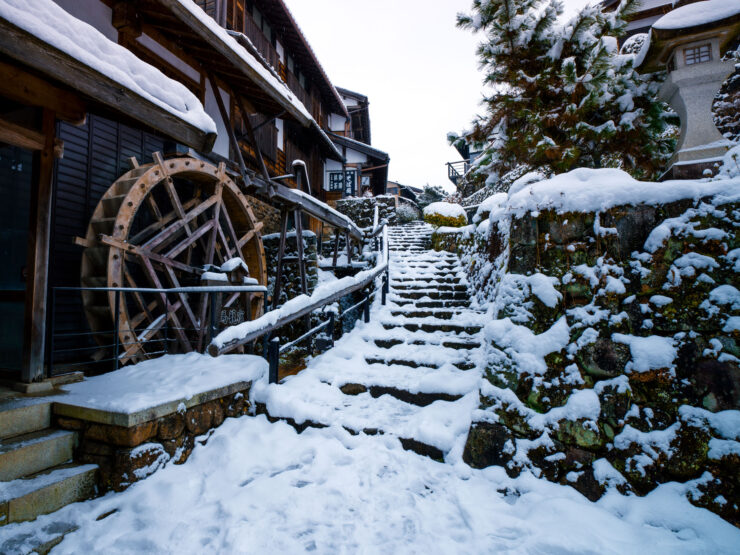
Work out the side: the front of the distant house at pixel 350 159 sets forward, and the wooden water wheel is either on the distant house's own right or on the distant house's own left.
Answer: on the distant house's own right

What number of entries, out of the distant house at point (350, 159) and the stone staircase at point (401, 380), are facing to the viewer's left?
0

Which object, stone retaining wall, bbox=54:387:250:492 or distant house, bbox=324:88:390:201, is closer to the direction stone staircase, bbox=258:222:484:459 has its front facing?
the stone retaining wall

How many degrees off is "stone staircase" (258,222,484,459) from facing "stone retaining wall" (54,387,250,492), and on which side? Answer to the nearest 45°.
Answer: approximately 45° to its right

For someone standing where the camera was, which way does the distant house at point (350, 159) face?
facing the viewer and to the right of the viewer

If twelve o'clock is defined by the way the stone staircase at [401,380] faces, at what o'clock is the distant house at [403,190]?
The distant house is roughly at 6 o'clock from the stone staircase.

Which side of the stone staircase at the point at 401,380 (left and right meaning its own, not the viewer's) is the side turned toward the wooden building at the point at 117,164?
right

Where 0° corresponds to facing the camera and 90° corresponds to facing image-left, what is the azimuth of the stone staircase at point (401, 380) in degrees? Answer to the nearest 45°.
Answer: approximately 0°
